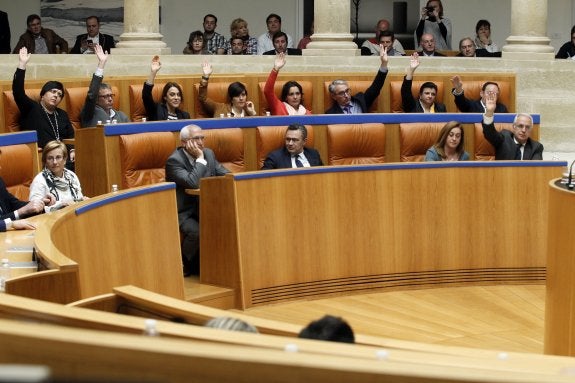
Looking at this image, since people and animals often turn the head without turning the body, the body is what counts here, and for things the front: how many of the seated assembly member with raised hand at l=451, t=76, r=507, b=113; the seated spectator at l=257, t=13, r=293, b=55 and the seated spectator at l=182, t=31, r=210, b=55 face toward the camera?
3

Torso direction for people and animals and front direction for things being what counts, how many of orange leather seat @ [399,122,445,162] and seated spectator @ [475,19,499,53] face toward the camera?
2

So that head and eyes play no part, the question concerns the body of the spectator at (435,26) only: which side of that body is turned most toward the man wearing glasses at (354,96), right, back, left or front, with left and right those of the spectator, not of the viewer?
front

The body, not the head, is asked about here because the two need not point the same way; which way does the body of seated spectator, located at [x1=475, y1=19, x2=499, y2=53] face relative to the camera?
toward the camera

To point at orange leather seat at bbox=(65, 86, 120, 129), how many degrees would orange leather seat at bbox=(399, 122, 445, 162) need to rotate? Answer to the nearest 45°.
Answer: approximately 90° to its right

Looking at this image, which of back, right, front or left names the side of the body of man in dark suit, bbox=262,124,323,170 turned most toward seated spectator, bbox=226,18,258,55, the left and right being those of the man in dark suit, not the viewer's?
back

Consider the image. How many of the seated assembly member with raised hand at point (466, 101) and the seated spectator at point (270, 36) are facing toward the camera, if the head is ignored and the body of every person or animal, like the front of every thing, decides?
2

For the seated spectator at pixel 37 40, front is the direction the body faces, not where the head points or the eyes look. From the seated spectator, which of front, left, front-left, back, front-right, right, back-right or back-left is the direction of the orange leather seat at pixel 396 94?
front-left

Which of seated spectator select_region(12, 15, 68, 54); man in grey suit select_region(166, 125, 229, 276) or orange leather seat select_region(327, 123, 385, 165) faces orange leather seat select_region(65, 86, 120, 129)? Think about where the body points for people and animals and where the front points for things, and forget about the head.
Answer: the seated spectator

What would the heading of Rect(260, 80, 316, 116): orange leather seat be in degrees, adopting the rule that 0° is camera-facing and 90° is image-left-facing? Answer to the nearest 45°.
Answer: approximately 0°

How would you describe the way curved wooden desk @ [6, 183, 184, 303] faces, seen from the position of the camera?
facing the viewer and to the right of the viewer

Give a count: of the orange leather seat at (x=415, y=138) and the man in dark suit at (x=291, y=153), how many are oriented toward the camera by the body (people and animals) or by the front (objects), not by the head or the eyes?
2

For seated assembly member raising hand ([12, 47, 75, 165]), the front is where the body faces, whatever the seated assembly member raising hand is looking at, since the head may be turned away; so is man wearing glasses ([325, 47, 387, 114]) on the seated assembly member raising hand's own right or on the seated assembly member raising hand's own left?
on the seated assembly member raising hand's own left

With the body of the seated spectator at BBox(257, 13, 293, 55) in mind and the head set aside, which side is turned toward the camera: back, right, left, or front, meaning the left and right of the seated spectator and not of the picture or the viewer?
front
